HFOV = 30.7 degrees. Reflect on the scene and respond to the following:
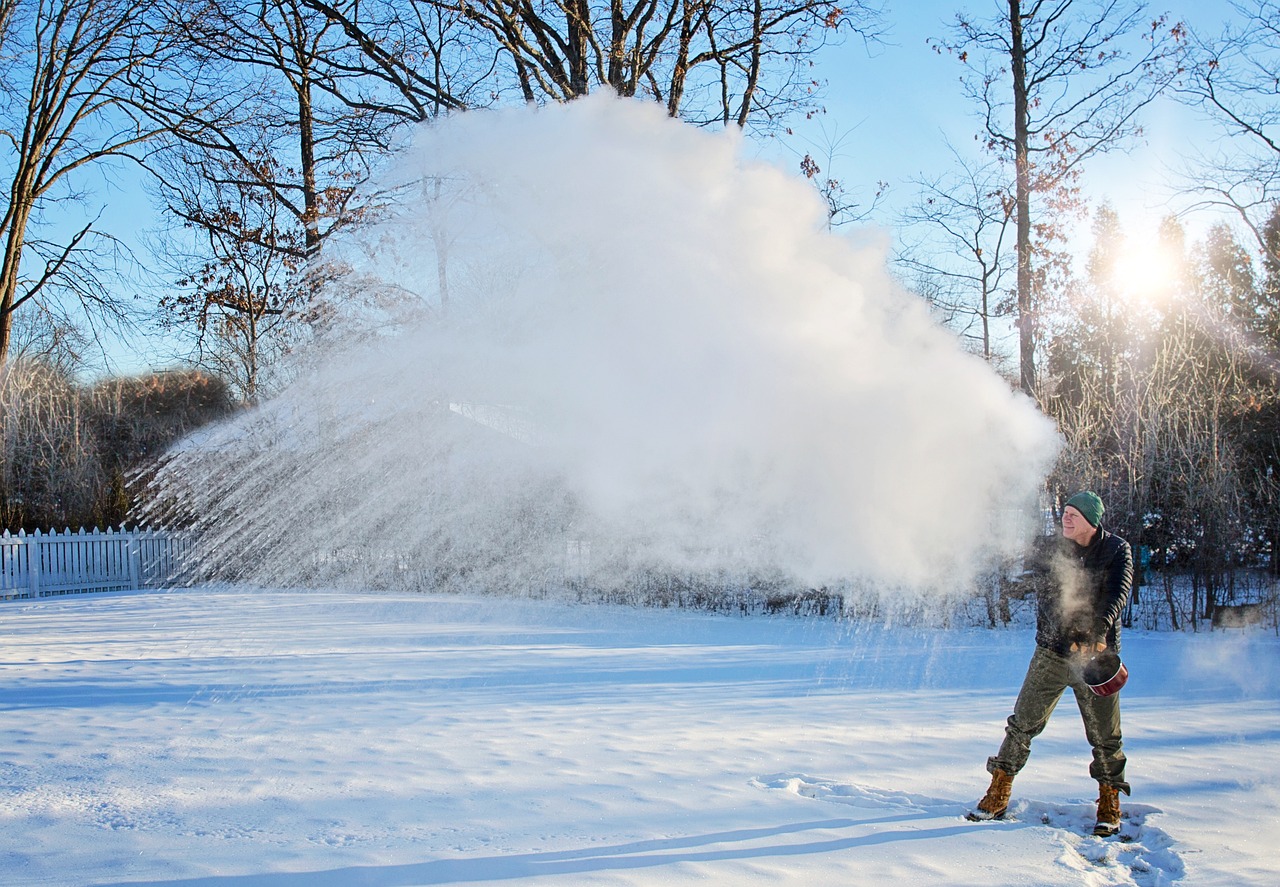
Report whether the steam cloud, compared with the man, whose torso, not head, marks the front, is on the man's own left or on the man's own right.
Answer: on the man's own right

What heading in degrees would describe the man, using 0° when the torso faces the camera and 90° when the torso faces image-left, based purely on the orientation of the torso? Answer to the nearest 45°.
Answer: approximately 45°

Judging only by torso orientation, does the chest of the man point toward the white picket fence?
no
